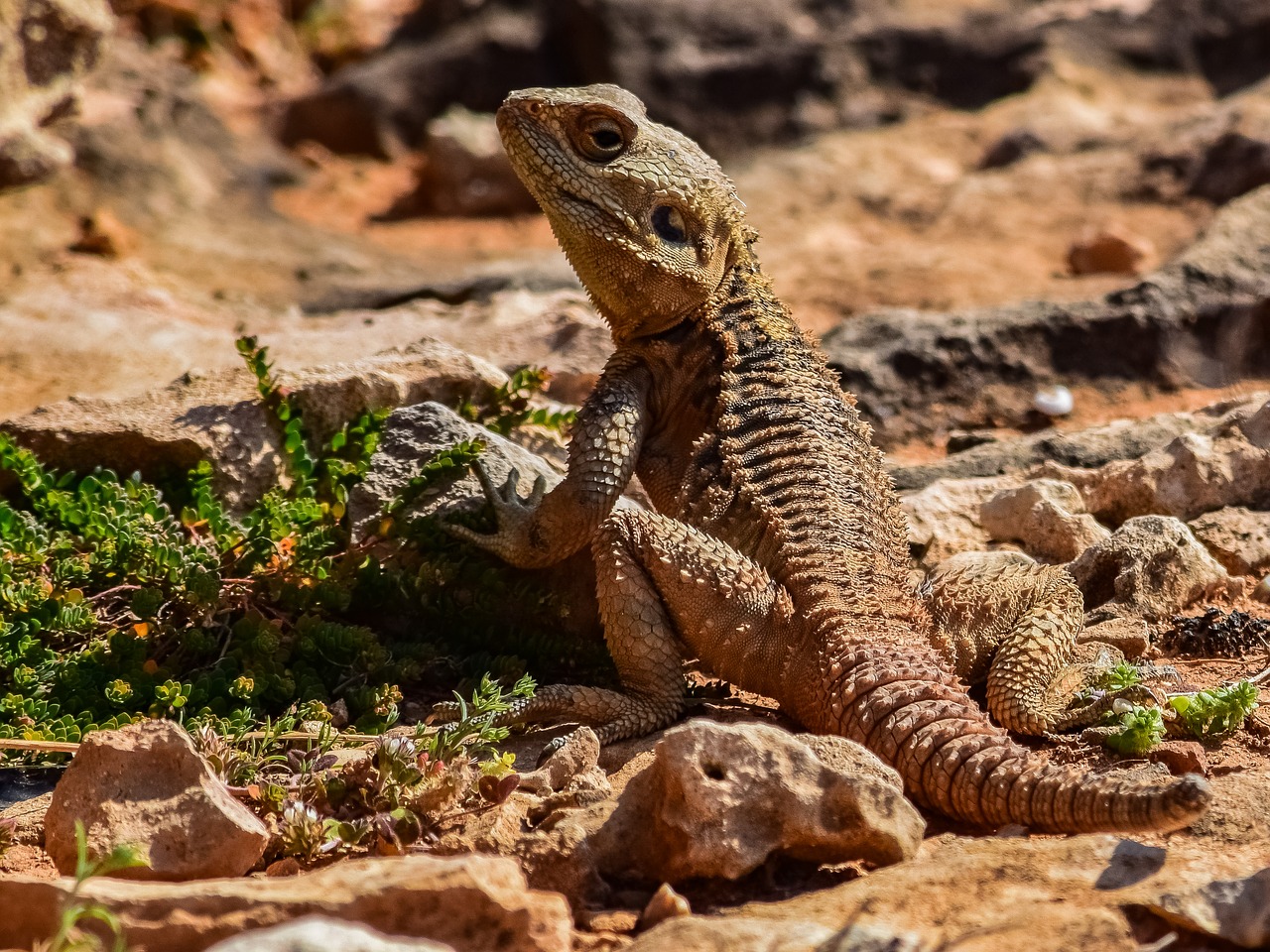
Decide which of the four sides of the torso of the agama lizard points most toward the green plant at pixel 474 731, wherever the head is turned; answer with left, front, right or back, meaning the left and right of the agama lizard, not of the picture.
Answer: left

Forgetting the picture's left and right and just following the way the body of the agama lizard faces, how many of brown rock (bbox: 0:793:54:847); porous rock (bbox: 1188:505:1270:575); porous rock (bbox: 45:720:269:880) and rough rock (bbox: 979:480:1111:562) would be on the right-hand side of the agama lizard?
2

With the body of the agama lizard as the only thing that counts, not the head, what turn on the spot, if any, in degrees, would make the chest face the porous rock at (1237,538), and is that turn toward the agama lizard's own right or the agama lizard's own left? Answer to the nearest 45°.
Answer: approximately 90° to the agama lizard's own right

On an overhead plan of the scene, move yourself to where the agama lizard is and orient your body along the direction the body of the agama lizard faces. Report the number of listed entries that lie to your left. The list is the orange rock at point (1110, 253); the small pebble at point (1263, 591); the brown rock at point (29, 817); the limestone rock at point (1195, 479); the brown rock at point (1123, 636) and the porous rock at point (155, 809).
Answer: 2

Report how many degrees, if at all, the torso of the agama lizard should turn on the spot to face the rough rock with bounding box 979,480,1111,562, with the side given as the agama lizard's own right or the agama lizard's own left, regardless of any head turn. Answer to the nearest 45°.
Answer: approximately 90° to the agama lizard's own right

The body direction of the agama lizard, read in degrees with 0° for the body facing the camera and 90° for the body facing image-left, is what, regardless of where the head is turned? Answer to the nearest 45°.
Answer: approximately 135°

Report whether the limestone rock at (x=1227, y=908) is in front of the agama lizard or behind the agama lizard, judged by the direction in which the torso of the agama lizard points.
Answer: behind

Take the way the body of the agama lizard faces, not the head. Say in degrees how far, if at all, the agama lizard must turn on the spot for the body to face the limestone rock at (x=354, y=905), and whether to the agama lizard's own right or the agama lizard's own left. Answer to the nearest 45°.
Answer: approximately 135° to the agama lizard's own left

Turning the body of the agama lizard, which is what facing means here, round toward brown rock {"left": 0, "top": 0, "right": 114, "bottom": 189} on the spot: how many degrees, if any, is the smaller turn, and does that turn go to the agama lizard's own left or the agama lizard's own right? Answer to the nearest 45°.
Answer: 0° — it already faces it

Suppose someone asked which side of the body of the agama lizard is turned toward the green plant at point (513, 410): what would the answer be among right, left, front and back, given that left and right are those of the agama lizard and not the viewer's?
front

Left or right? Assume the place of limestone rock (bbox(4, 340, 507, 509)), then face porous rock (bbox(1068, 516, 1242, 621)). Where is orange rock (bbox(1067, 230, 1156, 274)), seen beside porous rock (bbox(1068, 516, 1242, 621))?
left

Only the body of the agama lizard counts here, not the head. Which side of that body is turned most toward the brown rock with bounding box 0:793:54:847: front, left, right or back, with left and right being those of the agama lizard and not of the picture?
left

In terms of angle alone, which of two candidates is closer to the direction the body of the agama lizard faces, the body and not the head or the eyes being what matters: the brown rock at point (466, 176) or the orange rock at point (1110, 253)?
the brown rock

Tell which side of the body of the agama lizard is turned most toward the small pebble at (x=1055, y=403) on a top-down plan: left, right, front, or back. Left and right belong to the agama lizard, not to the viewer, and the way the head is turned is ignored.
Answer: right

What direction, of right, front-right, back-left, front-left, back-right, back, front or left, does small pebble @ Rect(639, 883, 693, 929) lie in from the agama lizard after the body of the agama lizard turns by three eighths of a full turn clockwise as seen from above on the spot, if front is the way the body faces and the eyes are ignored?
right
